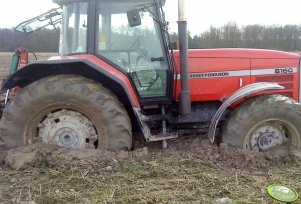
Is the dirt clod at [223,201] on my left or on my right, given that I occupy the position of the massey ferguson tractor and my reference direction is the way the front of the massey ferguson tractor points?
on my right

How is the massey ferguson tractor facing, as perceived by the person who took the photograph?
facing to the right of the viewer
